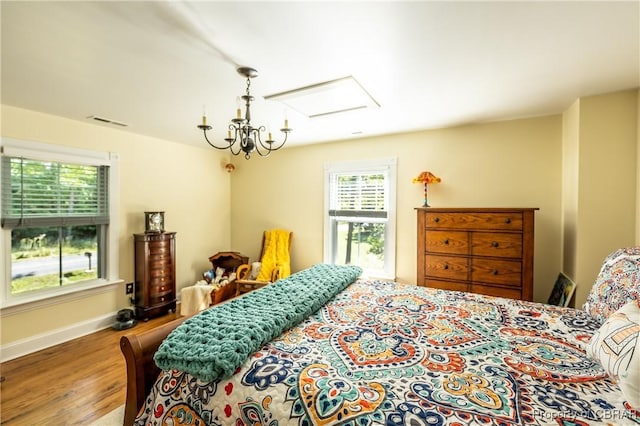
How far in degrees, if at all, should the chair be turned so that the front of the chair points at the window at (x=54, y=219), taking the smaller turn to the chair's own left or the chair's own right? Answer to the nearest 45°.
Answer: approximately 45° to the chair's own right

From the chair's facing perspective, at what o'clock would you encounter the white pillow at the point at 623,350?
The white pillow is roughly at 10 o'clock from the chair.

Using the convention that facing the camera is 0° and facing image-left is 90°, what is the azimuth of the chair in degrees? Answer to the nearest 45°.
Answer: approximately 45°

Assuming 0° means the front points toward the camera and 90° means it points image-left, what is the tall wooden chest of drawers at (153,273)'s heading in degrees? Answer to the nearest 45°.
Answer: approximately 315°

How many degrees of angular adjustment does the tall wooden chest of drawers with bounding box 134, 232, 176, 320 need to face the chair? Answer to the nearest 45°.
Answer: approximately 45° to its left

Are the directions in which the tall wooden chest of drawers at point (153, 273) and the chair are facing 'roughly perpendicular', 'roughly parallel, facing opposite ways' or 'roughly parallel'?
roughly perpendicular

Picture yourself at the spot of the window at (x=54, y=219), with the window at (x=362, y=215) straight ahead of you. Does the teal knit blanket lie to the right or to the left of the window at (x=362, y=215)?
right

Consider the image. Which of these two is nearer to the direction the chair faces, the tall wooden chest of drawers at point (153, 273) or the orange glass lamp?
the tall wooden chest of drawers

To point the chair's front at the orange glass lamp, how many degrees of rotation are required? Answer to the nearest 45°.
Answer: approximately 90° to its left
